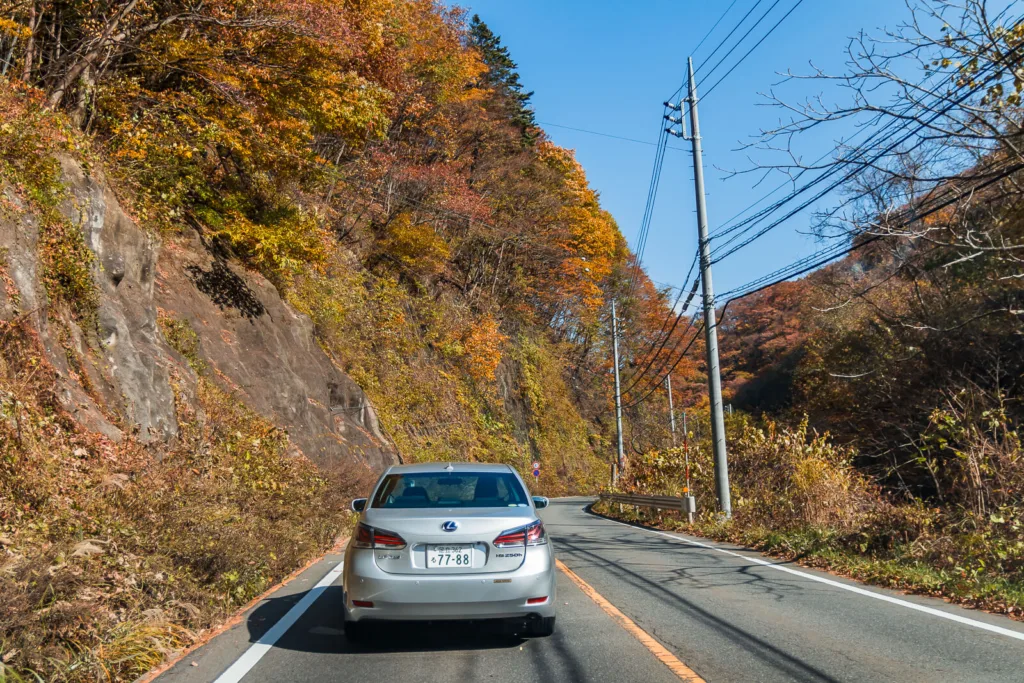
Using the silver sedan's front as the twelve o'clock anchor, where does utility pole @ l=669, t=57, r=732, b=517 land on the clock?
The utility pole is roughly at 1 o'clock from the silver sedan.

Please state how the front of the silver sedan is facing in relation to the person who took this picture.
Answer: facing away from the viewer

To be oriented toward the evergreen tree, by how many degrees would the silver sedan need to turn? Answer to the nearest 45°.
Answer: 0° — it already faces it

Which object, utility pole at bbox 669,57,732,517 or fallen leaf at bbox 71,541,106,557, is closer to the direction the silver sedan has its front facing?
the utility pole

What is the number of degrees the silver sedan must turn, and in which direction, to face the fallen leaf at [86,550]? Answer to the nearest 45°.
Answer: approximately 90° to its left

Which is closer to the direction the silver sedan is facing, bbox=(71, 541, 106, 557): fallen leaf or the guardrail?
the guardrail
